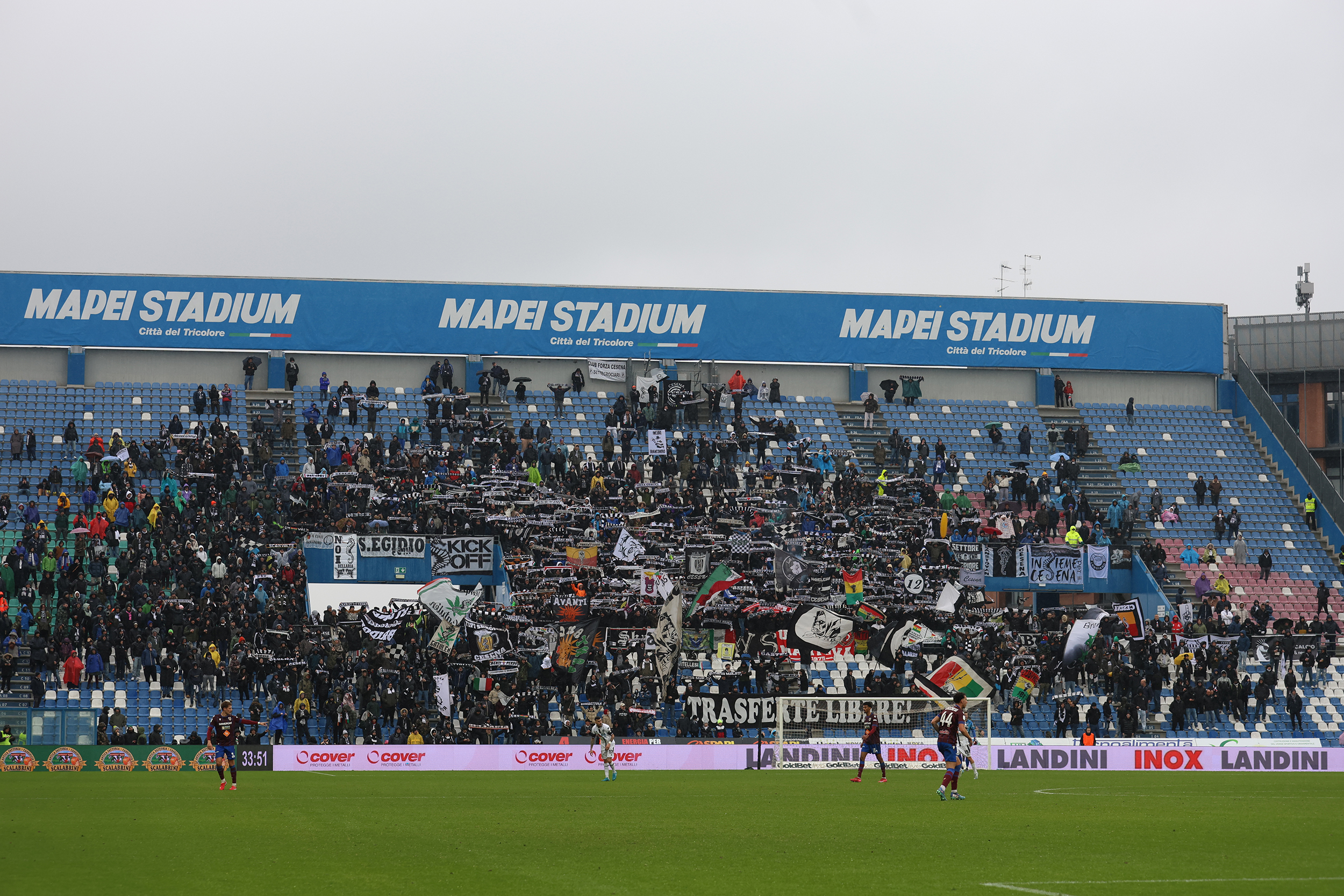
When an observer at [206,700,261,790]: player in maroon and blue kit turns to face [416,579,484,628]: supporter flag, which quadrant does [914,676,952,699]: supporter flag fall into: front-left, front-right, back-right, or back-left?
front-right

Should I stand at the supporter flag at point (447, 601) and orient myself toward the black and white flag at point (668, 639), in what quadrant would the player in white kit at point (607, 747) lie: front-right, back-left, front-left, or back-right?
front-right

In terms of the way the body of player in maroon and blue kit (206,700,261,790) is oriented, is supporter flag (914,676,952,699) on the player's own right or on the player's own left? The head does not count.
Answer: on the player's own left

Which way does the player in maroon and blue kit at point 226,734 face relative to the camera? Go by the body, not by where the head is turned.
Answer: toward the camera

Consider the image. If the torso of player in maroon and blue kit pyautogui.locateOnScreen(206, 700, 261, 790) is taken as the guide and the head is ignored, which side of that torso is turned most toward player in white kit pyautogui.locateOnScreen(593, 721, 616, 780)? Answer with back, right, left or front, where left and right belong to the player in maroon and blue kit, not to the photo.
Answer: left

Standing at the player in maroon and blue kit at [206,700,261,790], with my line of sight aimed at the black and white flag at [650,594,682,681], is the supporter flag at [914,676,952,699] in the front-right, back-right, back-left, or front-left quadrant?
front-right

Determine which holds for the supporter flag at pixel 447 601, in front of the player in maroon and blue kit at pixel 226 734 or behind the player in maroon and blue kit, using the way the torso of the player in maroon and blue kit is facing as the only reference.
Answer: behind

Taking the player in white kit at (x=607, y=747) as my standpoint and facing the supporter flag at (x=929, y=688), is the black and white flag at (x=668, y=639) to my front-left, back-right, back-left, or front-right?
front-left

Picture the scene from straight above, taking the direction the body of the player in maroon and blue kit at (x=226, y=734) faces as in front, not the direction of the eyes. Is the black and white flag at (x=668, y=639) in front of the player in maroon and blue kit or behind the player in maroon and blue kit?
behind

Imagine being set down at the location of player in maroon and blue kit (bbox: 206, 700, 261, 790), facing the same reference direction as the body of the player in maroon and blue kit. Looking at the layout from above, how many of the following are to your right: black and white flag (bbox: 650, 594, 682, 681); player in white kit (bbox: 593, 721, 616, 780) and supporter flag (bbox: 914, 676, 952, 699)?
0
